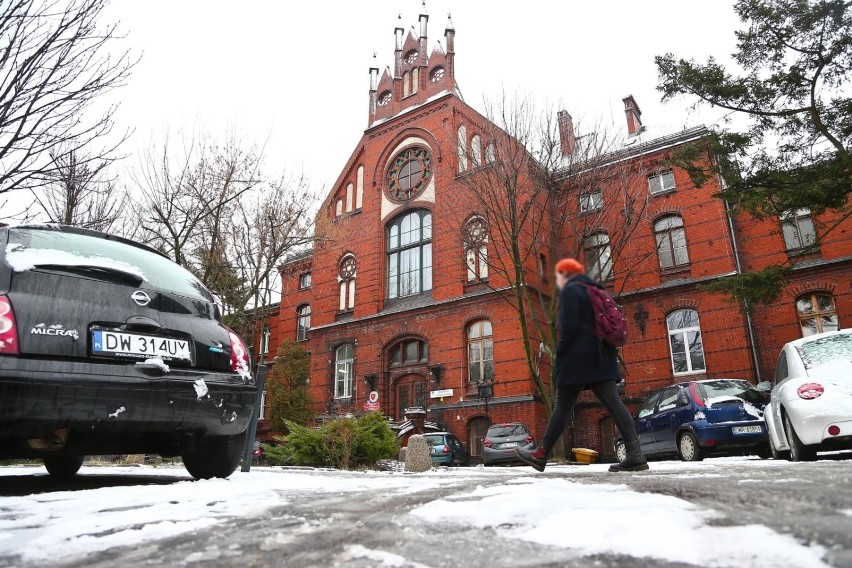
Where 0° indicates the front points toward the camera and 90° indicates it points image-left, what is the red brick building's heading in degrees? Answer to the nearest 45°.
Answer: approximately 45°

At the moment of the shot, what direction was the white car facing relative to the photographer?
facing away from the viewer and to the left of the viewer

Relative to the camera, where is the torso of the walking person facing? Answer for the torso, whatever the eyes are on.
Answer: to the viewer's left

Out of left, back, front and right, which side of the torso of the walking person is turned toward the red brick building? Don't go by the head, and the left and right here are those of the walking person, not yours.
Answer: right

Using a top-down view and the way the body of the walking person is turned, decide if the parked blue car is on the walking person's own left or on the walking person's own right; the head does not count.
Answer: on the walking person's own right

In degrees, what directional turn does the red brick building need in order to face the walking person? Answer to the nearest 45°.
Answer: approximately 45° to its left

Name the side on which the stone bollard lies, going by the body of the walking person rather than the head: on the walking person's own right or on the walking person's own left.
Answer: on the walking person's own right

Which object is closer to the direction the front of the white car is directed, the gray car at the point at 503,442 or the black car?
the gray car

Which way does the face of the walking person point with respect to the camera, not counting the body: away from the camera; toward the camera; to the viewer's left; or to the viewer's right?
to the viewer's left

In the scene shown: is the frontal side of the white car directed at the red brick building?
yes

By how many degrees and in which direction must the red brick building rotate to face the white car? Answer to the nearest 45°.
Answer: approximately 45° to its left
